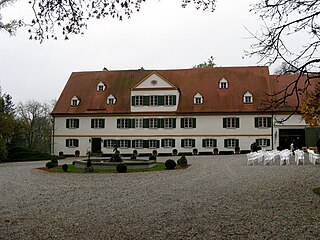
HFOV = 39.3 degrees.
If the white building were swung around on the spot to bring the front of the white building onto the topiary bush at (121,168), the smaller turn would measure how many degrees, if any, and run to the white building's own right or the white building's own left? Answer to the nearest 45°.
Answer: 0° — it already faces it

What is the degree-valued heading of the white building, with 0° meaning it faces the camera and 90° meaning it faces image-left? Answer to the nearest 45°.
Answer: approximately 0°
